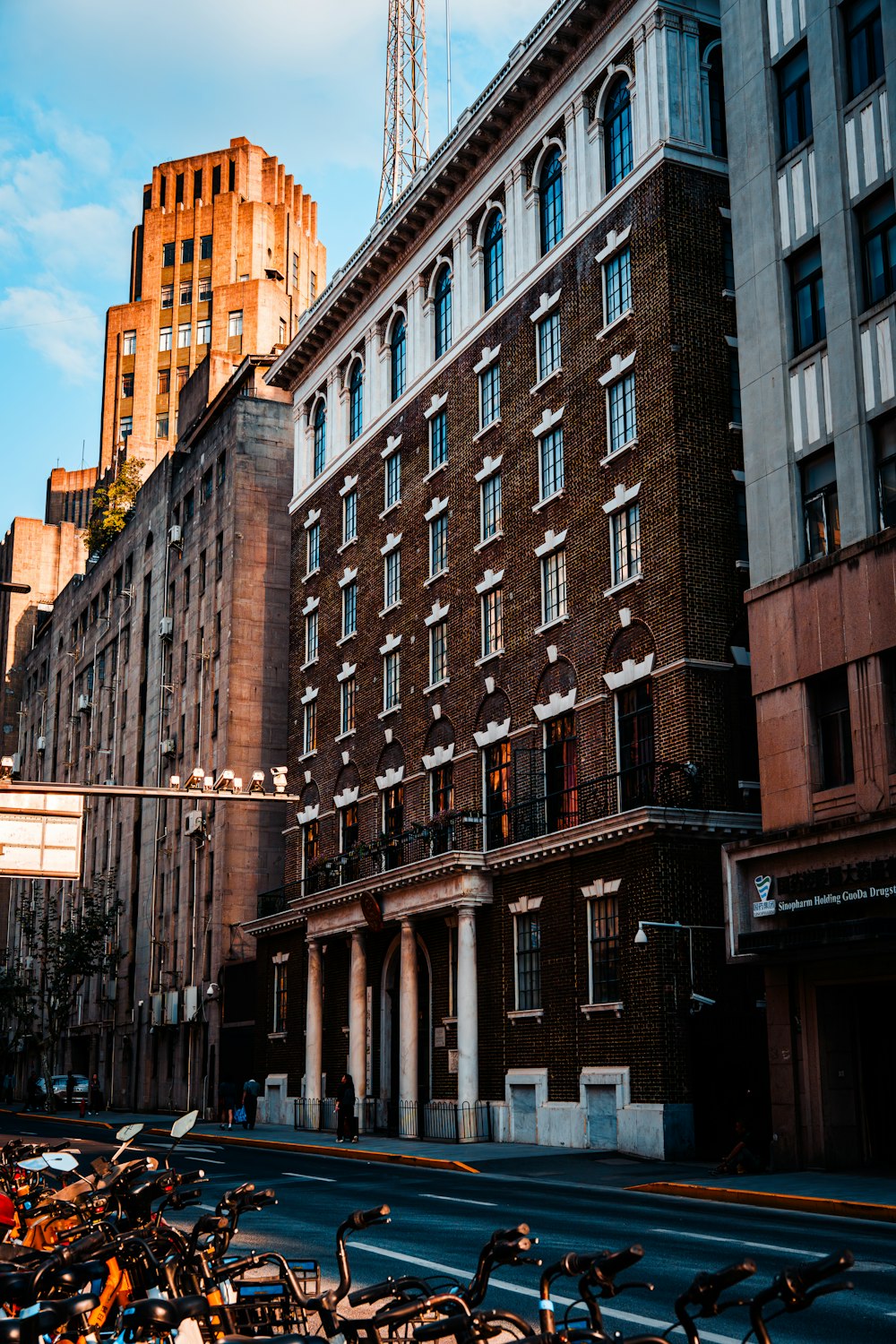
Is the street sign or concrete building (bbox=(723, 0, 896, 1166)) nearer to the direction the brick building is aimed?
the street sign

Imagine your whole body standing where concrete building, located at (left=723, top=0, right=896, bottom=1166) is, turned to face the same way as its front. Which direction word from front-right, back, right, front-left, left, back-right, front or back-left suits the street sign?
front-right

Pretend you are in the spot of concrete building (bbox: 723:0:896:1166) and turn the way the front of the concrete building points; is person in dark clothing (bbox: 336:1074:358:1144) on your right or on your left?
on your right

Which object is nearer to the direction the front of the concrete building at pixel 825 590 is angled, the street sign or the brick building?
the street sign

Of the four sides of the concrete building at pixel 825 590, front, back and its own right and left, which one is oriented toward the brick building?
right

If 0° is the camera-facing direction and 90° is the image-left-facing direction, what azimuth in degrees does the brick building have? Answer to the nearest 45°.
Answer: approximately 45°

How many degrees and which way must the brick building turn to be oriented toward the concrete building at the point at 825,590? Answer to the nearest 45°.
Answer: approximately 90° to its left
